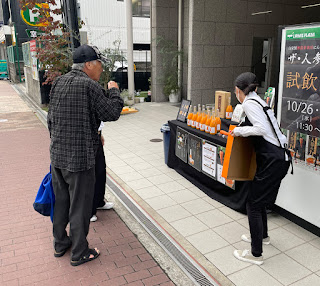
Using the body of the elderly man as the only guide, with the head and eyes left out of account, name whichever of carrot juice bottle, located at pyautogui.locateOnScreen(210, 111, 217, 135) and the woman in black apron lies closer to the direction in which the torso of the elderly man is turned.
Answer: the carrot juice bottle

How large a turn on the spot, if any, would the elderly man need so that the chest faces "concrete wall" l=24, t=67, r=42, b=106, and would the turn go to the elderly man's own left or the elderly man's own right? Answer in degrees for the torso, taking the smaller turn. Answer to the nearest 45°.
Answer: approximately 45° to the elderly man's own left

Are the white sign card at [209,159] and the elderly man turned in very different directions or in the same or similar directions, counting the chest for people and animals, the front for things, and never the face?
very different directions

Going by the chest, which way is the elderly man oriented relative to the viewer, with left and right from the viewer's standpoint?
facing away from the viewer and to the right of the viewer

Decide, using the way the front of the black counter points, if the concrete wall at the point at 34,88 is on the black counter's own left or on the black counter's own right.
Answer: on the black counter's own right

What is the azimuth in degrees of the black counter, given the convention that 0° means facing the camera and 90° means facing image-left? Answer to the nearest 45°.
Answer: approximately 45°

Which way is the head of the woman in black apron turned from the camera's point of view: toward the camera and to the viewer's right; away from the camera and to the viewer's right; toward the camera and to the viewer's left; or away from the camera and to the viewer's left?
away from the camera and to the viewer's left

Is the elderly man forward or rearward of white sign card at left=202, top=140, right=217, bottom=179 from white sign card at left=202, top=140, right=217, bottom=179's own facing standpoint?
forward
